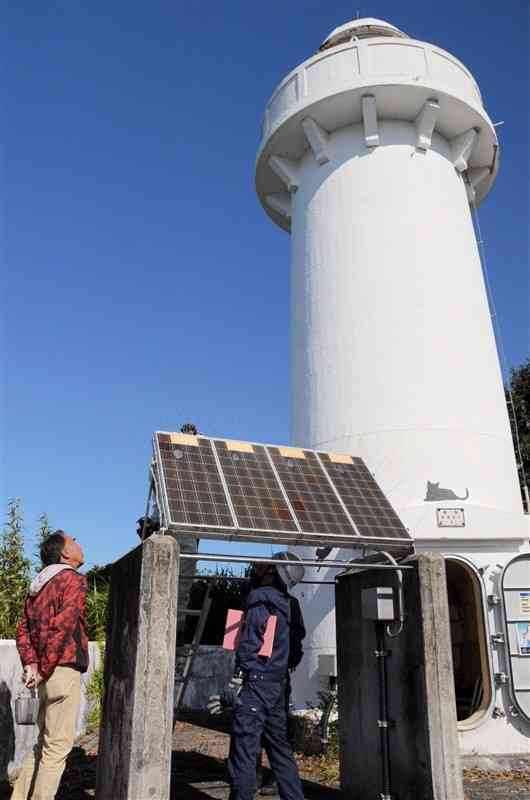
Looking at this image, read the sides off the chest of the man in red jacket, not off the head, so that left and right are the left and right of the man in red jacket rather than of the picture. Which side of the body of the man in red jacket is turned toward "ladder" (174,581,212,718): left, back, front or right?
front

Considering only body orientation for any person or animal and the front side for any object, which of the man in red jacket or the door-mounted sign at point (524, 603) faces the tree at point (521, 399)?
the man in red jacket

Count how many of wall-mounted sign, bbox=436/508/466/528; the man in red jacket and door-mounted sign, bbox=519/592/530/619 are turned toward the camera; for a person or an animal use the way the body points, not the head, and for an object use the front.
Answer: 2

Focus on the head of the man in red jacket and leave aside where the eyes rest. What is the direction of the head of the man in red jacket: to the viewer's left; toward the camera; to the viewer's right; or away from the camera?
to the viewer's right

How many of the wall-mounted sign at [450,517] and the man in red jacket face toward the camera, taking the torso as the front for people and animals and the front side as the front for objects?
1

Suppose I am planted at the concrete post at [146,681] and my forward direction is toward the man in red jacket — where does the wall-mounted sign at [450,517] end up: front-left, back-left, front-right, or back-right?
back-right

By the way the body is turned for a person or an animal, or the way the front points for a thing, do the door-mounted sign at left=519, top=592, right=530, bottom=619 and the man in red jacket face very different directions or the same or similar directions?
very different directions

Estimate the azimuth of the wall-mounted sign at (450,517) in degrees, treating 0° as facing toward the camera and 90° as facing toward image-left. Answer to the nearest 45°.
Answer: approximately 0°

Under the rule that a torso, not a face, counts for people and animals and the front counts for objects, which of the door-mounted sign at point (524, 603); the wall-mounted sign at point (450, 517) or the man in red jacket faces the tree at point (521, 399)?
the man in red jacket

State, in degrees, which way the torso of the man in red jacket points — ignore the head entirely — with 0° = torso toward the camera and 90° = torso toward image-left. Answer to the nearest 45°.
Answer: approximately 225°
